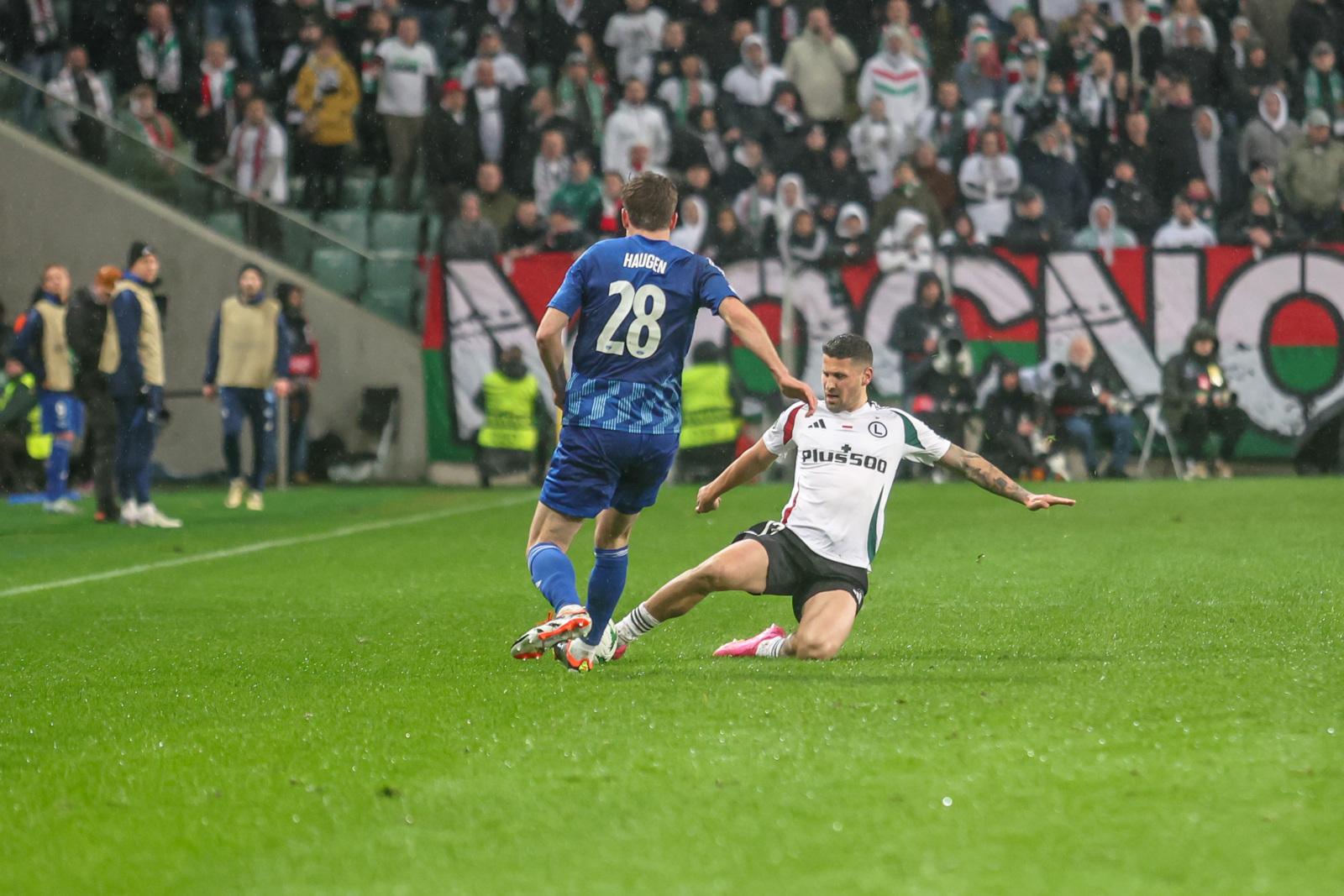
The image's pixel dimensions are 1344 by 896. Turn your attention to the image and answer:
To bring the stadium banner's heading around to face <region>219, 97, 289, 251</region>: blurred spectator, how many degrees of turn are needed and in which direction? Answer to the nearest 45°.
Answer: approximately 90° to its right

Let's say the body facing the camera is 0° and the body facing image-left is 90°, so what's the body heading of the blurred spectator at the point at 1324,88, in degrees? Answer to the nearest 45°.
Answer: approximately 0°

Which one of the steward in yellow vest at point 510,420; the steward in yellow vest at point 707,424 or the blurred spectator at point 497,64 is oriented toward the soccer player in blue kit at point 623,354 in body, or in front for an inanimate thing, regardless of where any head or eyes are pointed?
the blurred spectator

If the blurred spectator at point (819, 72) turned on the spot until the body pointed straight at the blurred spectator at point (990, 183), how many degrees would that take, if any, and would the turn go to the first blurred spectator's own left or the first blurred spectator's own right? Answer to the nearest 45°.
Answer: approximately 45° to the first blurred spectator's own left

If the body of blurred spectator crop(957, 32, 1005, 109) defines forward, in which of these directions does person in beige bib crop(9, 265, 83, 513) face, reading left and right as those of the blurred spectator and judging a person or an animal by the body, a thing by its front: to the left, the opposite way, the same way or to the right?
to the left

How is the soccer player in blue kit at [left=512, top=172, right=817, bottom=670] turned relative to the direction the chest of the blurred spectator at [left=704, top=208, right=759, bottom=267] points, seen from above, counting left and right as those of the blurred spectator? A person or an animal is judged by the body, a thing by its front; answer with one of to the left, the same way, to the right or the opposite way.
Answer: the opposite way

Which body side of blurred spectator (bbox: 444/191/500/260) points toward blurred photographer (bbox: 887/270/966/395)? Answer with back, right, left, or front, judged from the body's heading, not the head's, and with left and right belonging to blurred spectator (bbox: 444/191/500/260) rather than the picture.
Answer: left

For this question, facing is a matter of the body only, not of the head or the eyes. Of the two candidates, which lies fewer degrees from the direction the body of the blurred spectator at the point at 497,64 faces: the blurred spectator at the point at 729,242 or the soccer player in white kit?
the soccer player in white kit

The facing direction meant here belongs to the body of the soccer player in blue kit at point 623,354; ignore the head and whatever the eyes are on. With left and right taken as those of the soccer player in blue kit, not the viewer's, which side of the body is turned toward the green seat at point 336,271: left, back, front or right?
front

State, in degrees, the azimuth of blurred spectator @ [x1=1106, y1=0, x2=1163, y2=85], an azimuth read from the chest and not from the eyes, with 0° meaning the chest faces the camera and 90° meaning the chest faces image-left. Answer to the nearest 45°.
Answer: approximately 0°

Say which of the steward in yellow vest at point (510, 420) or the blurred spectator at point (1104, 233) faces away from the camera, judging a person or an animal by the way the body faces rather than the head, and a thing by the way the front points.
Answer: the steward in yellow vest

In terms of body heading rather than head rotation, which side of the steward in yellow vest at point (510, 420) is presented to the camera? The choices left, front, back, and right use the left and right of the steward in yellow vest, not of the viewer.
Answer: back

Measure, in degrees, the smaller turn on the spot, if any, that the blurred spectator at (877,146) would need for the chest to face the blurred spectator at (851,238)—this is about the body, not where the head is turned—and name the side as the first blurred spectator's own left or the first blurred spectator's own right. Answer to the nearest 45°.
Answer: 0° — they already face them
